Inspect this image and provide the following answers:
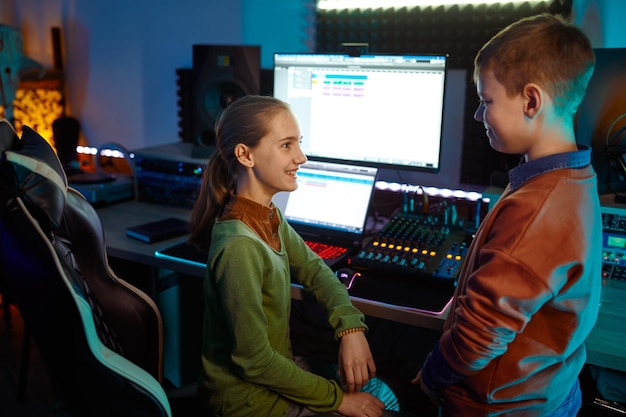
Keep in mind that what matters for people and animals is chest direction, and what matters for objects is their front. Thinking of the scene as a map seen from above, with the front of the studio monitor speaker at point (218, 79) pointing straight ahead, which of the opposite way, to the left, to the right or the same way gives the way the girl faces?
to the left

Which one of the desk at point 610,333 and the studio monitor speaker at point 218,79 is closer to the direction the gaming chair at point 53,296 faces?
the desk

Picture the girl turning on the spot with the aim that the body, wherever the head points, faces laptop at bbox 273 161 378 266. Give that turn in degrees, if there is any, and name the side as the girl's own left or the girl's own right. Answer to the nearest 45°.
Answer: approximately 90° to the girl's own left

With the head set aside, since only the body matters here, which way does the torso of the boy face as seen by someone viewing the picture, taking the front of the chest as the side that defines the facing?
to the viewer's left

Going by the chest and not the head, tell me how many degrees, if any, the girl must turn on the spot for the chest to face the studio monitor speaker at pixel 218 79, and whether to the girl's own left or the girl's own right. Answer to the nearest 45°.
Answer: approximately 90° to the girl's own left

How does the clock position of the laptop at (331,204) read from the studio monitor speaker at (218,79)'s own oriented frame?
The laptop is roughly at 11 o'clock from the studio monitor speaker.

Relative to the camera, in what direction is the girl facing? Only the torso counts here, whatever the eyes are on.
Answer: to the viewer's right
